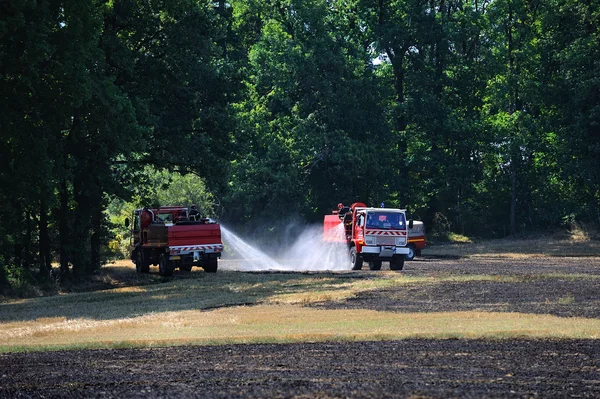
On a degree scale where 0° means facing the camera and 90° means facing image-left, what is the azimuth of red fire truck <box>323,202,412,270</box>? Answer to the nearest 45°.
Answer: approximately 315°

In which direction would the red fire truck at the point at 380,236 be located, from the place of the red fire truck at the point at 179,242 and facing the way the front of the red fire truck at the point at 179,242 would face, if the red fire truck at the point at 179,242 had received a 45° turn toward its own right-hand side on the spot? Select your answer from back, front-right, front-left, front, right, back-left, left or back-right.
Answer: right

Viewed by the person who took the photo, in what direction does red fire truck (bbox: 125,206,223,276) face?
facing away from the viewer and to the left of the viewer
